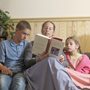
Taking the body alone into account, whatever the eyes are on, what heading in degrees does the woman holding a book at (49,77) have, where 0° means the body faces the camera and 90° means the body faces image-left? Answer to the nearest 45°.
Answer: approximately 0°

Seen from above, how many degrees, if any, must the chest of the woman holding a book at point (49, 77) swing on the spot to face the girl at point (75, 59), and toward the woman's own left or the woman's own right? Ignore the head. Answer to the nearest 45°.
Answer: approximately 135° to the woman's own left

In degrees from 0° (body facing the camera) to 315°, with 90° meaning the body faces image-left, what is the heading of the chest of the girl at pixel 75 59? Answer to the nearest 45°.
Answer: approximately 45°

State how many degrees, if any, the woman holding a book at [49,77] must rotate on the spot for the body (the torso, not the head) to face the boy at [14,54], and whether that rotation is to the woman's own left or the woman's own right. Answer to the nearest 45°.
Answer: approximately 135° to the woman's own right
